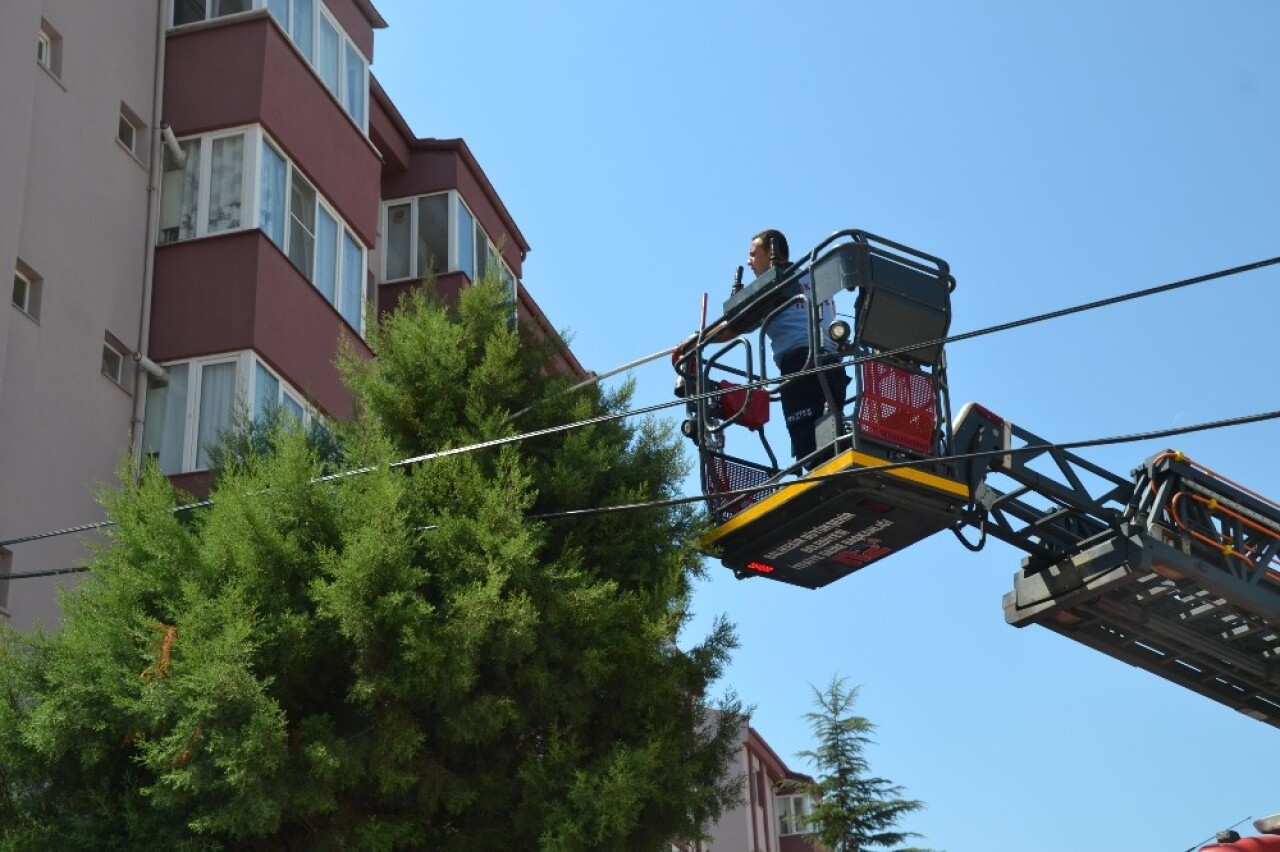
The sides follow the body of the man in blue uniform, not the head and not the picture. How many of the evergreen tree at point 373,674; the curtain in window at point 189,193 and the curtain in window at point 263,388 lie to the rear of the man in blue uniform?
0

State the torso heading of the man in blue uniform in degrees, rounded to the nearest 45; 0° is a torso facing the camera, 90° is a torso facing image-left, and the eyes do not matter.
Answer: approximately 90°

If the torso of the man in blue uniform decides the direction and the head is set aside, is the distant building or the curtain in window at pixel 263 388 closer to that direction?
the curtain in window

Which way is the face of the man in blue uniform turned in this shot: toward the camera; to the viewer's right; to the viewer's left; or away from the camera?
to the viewer's left

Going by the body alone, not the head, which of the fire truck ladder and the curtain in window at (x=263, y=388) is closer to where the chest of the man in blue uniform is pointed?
the curtain in window

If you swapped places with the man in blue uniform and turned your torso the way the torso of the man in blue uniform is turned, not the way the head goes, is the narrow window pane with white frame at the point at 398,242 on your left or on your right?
on your right

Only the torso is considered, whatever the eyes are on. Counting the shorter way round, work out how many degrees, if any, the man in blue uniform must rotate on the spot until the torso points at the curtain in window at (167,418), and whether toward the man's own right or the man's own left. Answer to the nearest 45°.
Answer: approximately 45° to the man's own right

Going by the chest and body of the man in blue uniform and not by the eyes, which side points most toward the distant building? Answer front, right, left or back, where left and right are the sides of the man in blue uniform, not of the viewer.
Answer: right

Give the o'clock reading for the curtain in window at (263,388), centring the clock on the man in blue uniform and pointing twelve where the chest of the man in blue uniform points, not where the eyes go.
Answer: The curtain in window is roughly at 1 o'clock from the man in blue uniform.

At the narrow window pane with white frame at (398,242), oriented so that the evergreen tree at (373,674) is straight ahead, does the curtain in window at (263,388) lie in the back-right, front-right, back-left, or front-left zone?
front-right

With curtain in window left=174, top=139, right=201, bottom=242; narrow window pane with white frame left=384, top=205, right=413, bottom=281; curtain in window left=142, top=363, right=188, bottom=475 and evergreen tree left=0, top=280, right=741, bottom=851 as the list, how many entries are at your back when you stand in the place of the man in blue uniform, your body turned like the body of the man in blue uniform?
0

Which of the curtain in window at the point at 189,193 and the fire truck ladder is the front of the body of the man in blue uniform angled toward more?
the curtain in window

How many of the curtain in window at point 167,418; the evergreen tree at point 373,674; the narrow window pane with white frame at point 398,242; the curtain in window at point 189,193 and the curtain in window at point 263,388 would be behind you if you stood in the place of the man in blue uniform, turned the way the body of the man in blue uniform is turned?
0

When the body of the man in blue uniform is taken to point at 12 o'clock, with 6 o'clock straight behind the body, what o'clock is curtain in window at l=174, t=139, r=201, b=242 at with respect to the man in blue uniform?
The curtain in window is roughly at 1 o'clock from the man in blue uniform.

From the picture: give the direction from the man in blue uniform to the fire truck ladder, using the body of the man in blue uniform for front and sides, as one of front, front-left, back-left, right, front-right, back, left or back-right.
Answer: back-right
